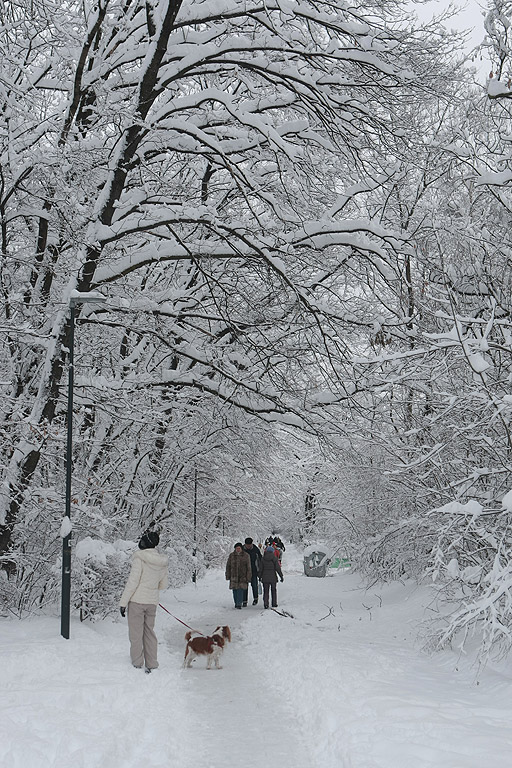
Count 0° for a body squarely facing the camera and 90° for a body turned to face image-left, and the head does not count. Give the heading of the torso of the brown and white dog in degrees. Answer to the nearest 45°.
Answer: approximately 270°

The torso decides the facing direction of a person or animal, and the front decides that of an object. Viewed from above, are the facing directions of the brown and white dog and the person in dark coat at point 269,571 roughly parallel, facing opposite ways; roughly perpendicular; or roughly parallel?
roughly perpendicular

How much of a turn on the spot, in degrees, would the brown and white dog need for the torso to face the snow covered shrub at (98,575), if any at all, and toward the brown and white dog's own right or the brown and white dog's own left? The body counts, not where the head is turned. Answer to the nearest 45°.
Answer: approximately 135° to the brown and white dog's own left

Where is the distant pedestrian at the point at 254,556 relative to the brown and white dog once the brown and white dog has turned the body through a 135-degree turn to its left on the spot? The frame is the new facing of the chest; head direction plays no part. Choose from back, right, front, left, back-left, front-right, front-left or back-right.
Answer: front-right

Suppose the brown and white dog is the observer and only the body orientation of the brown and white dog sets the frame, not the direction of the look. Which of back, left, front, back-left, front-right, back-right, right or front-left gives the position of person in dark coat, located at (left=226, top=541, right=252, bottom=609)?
left

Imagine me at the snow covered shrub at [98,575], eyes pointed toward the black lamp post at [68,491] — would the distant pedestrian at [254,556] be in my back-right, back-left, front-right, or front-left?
back-left

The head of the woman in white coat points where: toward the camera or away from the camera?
away from the camera

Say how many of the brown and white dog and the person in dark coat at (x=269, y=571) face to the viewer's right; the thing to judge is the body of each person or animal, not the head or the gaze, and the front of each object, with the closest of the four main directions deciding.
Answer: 1
